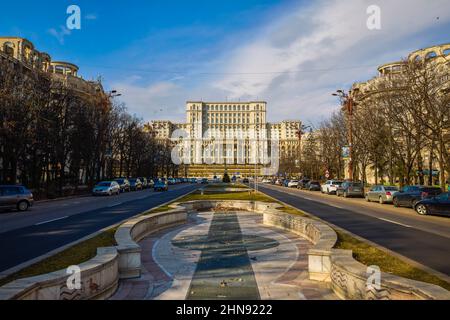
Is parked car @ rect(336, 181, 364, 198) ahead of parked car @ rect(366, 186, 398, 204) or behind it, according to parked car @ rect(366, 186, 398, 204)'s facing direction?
ahead

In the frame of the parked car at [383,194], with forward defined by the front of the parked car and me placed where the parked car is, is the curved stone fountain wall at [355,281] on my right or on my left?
on my left

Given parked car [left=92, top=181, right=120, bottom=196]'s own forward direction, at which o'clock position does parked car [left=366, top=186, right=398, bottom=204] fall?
parked car [left=366, top=186, right=398, bottom=204] is roughly at 9 o'clock from parked car [left=92, top=181, right=120, bottom=196].

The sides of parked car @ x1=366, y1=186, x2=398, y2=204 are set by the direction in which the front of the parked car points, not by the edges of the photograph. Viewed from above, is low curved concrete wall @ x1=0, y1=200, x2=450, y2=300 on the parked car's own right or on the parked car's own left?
on the parked car's own left

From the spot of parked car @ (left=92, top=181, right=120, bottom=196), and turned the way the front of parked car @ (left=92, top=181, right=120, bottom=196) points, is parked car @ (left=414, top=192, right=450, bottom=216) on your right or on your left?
on your left

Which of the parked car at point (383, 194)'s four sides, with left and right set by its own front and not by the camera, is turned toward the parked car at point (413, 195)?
back

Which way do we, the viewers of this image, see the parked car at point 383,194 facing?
facing away from the viewer and to the left of the viewer

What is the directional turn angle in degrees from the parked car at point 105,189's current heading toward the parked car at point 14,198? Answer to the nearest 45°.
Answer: approximately 45° to its left

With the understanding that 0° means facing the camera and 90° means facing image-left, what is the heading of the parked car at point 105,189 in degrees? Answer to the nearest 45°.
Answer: approximately 45°

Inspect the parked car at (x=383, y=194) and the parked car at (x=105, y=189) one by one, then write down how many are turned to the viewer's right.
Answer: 0
